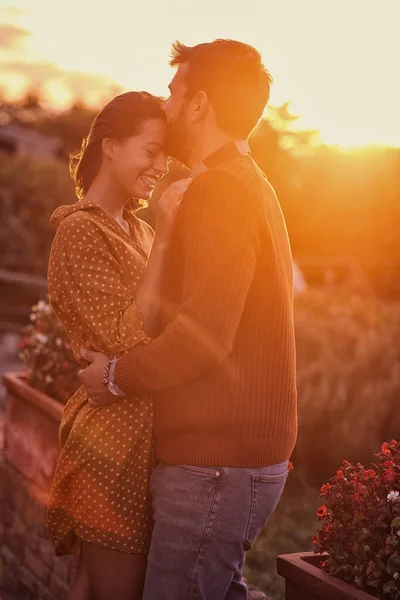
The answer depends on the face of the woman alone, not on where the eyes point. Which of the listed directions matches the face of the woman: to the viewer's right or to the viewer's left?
to the viewer's right

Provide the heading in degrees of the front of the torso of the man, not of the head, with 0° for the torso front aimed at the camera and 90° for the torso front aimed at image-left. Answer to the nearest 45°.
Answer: approximately 135°
